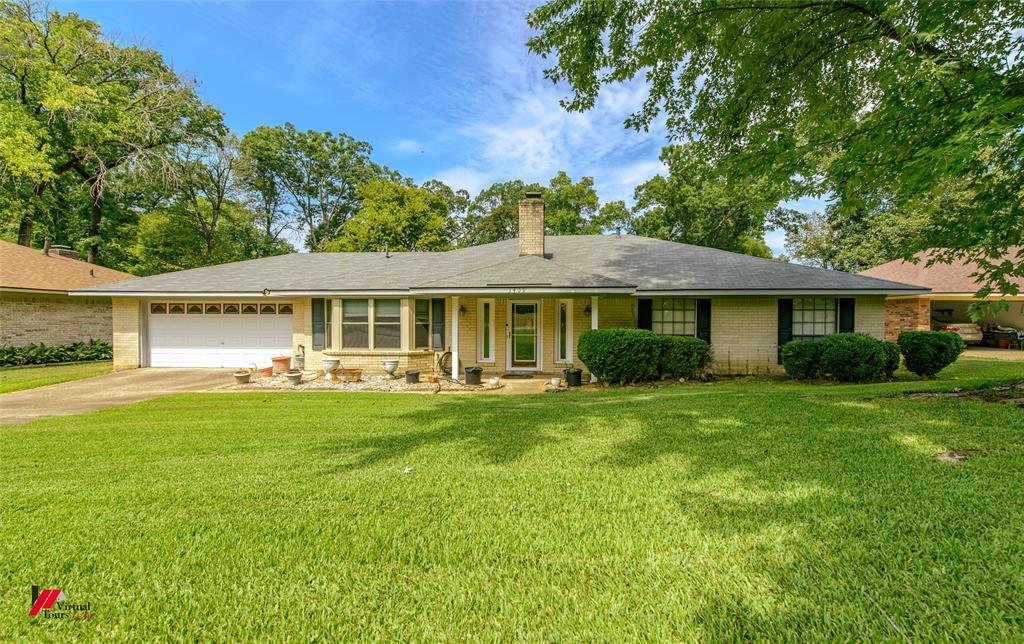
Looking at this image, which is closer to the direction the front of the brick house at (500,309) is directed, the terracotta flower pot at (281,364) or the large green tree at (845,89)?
the large green tree

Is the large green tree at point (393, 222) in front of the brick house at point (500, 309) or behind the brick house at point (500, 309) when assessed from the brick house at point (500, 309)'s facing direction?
behind

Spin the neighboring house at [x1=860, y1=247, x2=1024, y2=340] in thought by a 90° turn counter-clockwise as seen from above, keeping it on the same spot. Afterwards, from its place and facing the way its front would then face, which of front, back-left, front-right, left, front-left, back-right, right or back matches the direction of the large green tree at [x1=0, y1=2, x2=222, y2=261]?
back-right

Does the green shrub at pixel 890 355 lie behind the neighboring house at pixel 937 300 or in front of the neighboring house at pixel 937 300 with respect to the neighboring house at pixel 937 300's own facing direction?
in front

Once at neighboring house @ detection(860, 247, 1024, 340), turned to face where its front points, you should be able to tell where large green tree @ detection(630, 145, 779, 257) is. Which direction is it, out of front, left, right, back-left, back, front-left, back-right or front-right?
right

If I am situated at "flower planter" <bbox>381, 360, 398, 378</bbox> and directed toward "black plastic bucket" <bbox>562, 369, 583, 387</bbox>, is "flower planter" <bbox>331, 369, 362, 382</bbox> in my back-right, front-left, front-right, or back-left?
back-right

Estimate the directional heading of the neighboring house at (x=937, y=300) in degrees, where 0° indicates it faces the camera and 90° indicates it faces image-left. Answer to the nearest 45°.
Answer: approximately 0°

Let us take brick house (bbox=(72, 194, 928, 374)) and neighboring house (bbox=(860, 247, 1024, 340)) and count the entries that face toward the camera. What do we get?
2

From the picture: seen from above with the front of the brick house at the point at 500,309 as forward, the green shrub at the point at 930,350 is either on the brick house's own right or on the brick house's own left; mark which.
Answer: on the brick house's own left

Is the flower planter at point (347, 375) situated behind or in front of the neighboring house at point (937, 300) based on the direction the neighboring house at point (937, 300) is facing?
in front

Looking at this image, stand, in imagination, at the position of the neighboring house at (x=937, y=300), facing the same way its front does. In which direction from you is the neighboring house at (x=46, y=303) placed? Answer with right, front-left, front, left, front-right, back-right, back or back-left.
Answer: front-right

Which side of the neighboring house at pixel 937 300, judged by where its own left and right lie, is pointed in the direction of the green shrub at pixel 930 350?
front

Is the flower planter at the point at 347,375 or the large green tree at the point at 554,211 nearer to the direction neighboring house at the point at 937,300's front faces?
the flower planter

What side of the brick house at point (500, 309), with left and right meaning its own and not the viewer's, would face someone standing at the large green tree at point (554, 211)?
back
